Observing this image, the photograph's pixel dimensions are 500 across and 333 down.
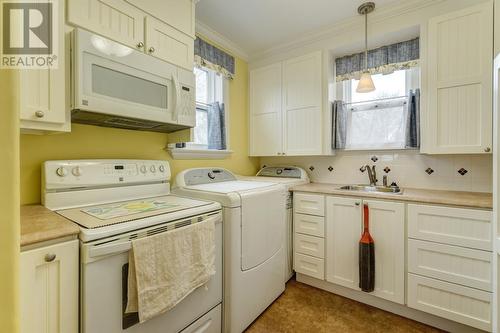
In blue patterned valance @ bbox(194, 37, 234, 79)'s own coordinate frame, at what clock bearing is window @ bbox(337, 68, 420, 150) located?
The window is roughly at 11 o'clock from the blue patterned valance.

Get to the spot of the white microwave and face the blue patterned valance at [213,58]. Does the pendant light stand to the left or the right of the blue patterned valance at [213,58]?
right

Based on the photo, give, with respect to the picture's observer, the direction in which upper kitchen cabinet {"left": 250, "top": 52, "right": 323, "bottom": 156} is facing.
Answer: facing the viewer and to the left of the viewer

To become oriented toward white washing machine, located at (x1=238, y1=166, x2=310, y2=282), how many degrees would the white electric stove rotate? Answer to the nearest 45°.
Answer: approximately 45° to its left

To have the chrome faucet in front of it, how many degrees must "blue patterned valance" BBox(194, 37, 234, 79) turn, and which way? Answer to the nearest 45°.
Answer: approximately 45° to its left

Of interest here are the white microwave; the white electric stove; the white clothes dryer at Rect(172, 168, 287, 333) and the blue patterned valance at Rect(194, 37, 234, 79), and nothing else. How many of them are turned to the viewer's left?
0

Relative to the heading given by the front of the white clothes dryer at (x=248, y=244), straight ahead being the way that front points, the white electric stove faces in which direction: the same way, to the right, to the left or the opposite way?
the same way

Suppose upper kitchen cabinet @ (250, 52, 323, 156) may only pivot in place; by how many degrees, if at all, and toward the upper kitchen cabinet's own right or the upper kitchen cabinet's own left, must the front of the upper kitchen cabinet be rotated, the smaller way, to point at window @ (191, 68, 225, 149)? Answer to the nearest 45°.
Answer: approximately 45° to the upper kitchen cabinet's own right

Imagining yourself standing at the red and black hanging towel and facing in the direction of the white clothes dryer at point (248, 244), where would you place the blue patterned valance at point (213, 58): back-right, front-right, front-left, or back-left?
front-right

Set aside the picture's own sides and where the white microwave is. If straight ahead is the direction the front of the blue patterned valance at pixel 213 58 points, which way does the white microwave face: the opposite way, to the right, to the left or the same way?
the same way

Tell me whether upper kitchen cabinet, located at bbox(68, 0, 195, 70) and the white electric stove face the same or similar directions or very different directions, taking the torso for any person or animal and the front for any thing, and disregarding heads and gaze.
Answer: same or similar directions

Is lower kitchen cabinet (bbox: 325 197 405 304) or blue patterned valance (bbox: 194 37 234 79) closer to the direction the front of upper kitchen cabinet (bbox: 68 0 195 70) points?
the lower kitchen cabinet

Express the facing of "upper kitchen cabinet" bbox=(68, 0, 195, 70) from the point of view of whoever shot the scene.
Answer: facing the viewer and to the right of the viewer

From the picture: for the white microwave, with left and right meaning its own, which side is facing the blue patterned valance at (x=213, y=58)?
left

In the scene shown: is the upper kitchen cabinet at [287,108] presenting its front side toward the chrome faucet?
no
